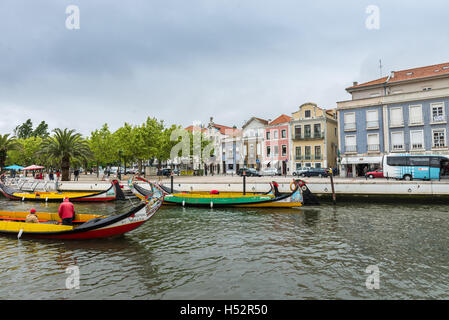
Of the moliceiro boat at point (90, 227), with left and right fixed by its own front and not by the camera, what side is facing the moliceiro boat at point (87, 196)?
left

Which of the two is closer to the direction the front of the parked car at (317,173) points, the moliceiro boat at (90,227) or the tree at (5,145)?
the tree

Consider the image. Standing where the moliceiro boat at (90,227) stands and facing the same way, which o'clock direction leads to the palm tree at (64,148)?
The palm tree is roughly at 9 o'clock from the moliceiro boat.

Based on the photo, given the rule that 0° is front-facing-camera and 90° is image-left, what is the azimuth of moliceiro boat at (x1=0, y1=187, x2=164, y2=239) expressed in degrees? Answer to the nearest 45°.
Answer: approximately 270°

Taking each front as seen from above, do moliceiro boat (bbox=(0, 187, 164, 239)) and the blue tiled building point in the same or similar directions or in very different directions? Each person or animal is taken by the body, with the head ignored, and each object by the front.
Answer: very different directions

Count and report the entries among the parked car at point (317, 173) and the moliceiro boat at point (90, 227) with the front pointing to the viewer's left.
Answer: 1

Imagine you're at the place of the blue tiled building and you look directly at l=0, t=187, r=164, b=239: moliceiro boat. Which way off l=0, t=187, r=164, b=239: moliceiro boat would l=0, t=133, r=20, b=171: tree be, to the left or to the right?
right

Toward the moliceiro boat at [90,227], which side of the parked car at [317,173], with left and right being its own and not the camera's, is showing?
left

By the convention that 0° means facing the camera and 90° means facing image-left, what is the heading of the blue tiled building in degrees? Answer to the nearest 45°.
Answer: approximately 45°

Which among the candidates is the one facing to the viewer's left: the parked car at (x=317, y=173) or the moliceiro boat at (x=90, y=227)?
the parked car

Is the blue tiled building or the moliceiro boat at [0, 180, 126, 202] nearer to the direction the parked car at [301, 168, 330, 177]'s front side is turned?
the moliceiro boat

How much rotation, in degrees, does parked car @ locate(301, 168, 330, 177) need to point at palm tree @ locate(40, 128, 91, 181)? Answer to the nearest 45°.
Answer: approximately 45° to its left

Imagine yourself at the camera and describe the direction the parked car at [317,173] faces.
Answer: facing to the left of the viewer
